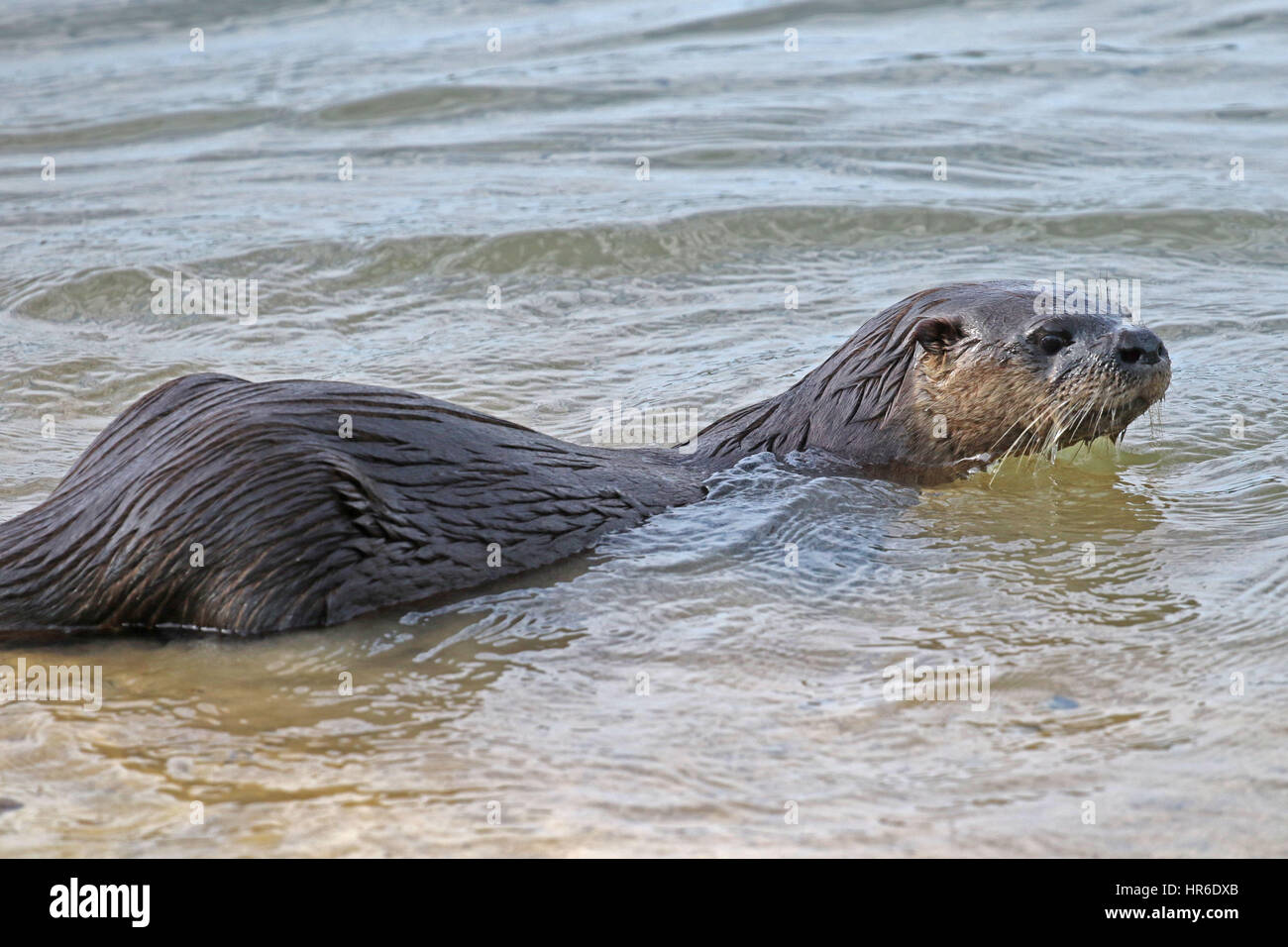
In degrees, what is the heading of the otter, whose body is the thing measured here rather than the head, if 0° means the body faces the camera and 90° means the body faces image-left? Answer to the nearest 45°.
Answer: approximately 270°
